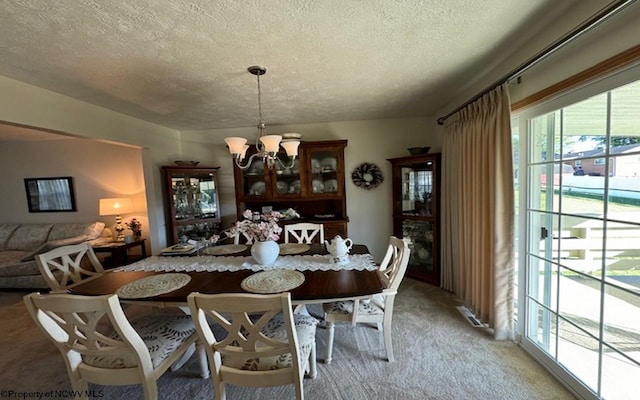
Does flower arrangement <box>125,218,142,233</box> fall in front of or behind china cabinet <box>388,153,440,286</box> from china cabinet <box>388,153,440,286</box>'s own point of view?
in front

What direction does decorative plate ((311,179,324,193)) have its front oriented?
toward the camera

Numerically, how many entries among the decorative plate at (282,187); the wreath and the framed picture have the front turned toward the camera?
3

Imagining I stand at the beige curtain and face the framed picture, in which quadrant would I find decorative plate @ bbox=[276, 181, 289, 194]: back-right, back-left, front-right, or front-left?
front-right

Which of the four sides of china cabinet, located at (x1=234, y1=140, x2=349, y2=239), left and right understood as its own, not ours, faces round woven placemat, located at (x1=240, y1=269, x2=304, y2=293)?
front

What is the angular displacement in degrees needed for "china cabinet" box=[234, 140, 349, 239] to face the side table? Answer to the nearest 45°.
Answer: approximately 90° to its right

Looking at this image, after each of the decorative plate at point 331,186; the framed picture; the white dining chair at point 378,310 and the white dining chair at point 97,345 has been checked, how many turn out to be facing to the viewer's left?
1

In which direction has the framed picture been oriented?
toward the camera

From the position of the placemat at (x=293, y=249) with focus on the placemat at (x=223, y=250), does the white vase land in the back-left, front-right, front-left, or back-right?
front-left

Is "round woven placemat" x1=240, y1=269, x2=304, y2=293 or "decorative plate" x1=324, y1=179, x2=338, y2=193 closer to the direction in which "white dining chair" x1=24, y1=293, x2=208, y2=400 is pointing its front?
the decorative plate

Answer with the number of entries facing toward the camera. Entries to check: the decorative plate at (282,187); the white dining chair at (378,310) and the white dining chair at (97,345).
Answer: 1

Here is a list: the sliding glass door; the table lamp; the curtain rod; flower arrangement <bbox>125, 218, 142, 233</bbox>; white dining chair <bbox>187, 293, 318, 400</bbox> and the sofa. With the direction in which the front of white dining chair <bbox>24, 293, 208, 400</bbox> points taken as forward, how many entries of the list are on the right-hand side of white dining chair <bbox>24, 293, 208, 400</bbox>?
3

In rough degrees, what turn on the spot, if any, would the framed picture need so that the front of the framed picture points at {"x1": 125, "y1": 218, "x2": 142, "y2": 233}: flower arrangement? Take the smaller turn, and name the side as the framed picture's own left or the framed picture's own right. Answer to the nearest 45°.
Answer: approximately 45° to the framed picture's own left

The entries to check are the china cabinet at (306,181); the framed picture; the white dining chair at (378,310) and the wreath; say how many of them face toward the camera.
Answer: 3

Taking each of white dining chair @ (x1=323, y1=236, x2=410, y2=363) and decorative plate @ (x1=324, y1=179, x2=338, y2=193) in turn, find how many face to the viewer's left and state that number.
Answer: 1
